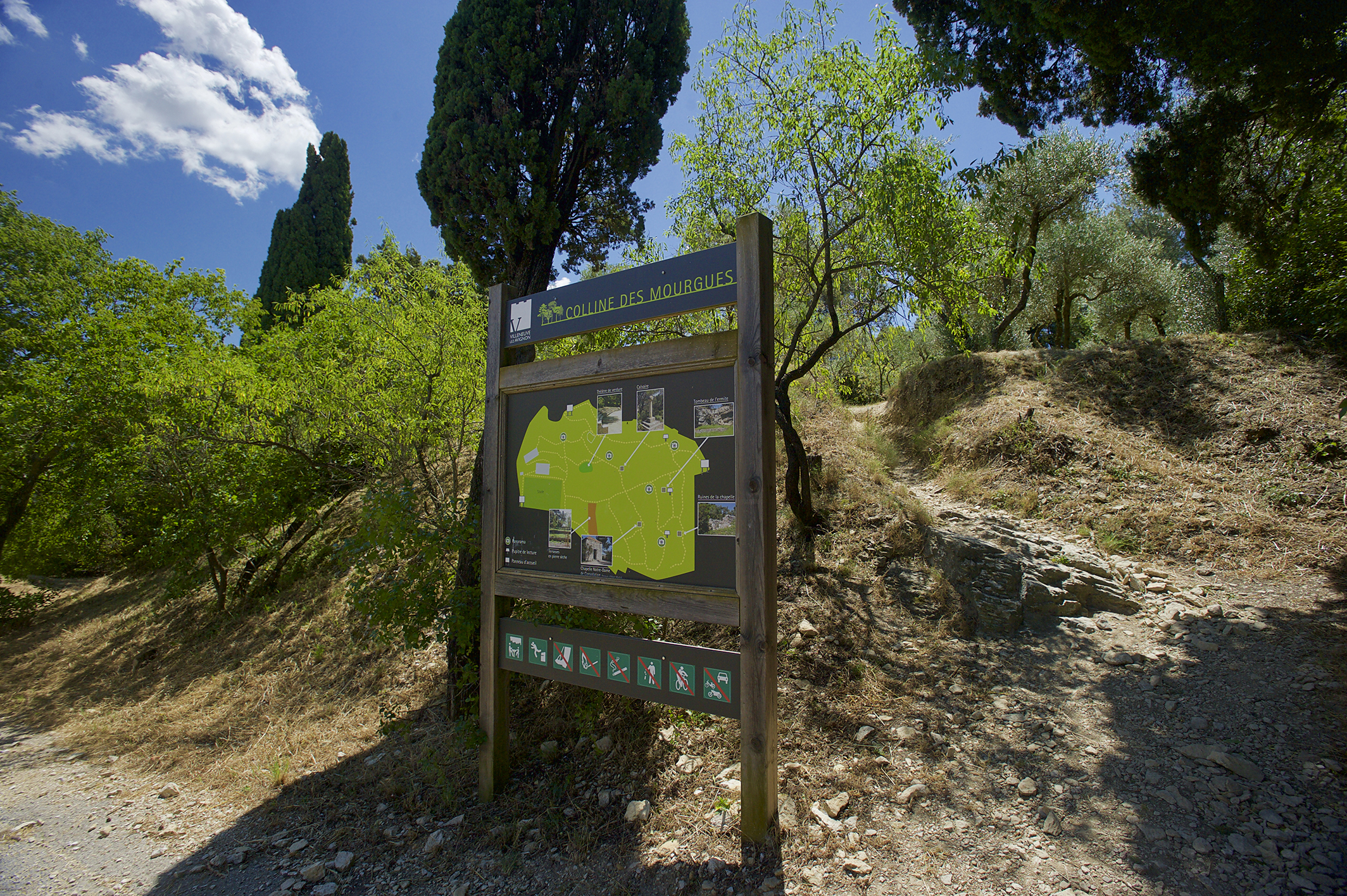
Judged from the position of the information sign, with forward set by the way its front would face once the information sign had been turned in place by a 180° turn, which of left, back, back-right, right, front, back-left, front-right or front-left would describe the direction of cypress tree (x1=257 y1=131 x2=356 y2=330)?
left

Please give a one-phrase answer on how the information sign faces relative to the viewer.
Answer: facing the viewer and to the left of the viewer

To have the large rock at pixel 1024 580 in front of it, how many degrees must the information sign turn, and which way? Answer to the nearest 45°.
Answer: approximately 180°
